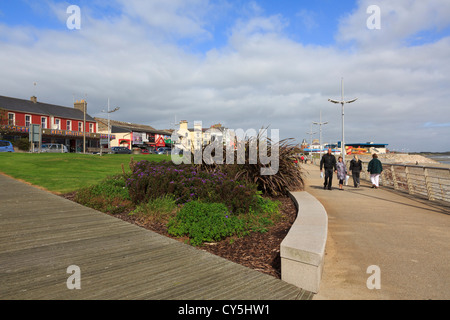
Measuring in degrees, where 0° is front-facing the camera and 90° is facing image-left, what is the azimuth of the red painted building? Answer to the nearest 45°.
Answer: approximately 315°

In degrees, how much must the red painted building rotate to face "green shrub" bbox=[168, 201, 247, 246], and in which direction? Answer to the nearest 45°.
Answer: approximately 45° to its right

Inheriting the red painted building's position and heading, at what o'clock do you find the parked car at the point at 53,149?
The parked car is roughly at 1 o'clock from the red painted building.

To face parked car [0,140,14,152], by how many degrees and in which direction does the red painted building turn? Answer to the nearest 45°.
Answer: approximately 45° to its right

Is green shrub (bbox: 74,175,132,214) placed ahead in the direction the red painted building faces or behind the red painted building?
ahead

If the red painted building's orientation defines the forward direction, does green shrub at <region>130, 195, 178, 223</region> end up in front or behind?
in front

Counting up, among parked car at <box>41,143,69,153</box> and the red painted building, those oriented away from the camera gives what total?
0
